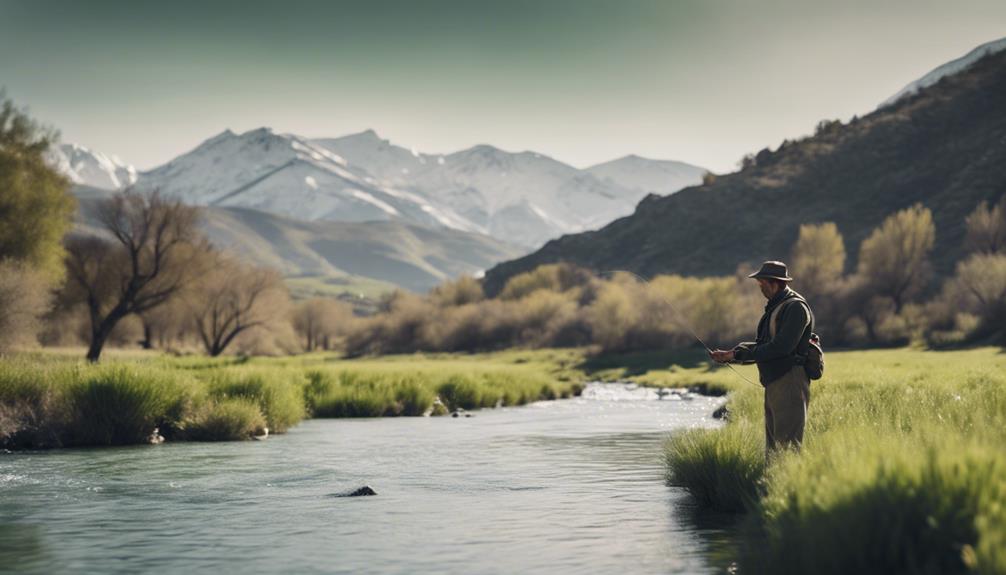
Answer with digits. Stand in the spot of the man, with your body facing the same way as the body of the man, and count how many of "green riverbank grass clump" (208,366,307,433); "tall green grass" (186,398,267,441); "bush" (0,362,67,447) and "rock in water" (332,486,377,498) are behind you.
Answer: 0

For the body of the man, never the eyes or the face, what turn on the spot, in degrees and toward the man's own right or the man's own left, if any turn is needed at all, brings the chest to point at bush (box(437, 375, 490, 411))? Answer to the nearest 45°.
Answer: approximately 45° to the man's own right

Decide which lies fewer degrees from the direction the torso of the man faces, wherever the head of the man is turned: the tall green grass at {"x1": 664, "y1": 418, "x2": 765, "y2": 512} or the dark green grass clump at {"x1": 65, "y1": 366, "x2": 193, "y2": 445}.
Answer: the dark green grass clump

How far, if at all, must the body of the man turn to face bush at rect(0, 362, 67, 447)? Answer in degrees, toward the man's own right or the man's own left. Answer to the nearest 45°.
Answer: approximately 45° to the man's own right

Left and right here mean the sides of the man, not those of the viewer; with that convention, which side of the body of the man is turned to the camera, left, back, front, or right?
left

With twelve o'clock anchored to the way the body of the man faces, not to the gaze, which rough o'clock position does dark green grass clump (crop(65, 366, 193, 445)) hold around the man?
The dark green grass clump is roughly at 1 o'clock from the man.

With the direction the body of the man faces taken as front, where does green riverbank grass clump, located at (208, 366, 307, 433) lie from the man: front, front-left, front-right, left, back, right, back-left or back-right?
front-right

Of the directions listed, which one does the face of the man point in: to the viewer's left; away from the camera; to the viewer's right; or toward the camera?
to the viewer's left
